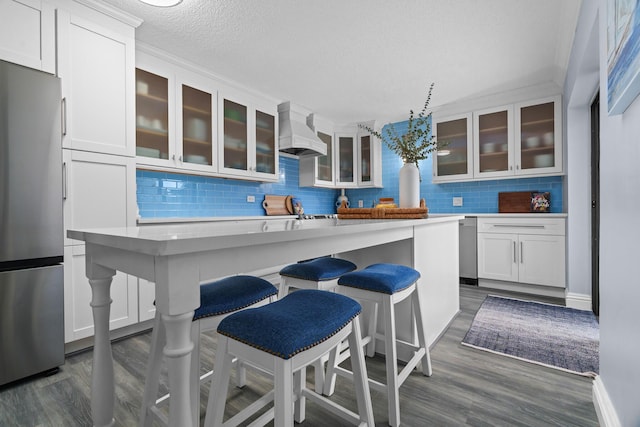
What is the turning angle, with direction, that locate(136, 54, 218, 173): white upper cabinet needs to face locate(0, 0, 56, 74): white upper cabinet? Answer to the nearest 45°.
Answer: approximately 90° to its right

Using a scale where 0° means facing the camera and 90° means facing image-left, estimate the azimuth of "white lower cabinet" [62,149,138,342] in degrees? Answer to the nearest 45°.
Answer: approximately 315°

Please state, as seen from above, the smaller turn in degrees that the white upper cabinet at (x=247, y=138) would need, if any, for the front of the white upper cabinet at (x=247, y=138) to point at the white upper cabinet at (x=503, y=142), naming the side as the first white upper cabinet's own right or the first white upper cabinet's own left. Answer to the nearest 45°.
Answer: approximately 45° to the first white upper cabinet's own left

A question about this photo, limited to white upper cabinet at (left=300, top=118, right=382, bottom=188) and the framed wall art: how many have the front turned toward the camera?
1

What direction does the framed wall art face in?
to the viewer's left

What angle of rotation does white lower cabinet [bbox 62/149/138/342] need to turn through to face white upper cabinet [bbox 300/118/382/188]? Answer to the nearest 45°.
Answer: approximately 45° to its left

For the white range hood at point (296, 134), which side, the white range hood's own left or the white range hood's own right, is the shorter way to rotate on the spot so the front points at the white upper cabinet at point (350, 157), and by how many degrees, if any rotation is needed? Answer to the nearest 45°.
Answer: approximately 90° to the white range hood's own left

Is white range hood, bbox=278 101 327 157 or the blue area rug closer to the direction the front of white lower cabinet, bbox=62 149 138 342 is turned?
the blue area rug
